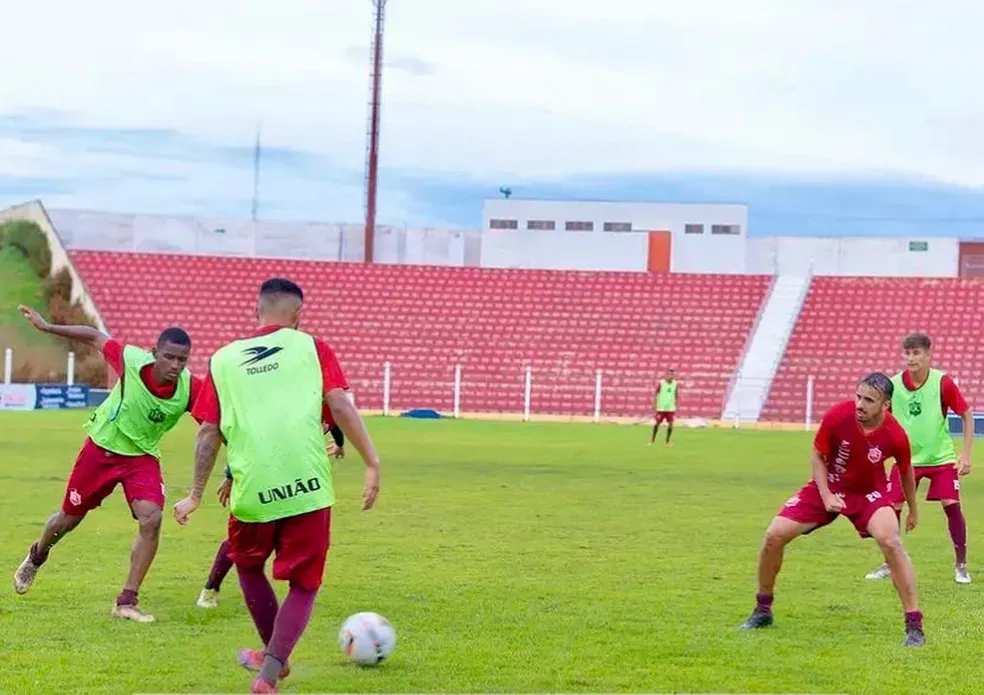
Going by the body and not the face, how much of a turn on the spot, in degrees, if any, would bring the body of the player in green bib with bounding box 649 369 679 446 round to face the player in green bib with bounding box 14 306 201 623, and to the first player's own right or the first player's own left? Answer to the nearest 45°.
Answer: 0° — they already face them

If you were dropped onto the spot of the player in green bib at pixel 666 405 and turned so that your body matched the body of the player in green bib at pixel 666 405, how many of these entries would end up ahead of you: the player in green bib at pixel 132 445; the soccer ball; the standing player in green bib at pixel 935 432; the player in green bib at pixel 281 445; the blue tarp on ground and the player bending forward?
5

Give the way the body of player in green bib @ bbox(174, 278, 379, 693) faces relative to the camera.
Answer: away from the camera

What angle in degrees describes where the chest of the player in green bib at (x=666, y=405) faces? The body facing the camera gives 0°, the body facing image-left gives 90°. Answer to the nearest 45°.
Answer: approximately 0°

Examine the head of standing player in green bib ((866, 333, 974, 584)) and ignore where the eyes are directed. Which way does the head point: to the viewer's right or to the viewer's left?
to the viewer's left

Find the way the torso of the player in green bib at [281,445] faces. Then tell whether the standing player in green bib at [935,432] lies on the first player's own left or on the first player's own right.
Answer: on the first player's own right

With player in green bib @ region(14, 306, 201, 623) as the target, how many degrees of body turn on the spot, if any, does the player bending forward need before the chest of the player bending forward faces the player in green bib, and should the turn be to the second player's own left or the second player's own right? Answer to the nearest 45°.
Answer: approximately 45° to the second player's own right

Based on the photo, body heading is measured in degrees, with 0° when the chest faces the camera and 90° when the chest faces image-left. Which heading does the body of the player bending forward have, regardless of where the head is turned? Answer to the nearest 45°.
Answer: approximately 45°

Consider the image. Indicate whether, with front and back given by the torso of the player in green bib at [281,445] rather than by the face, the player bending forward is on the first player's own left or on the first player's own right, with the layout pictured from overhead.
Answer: on the first player's own right

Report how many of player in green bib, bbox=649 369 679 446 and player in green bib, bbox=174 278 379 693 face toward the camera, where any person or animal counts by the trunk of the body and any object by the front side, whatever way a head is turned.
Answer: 1
